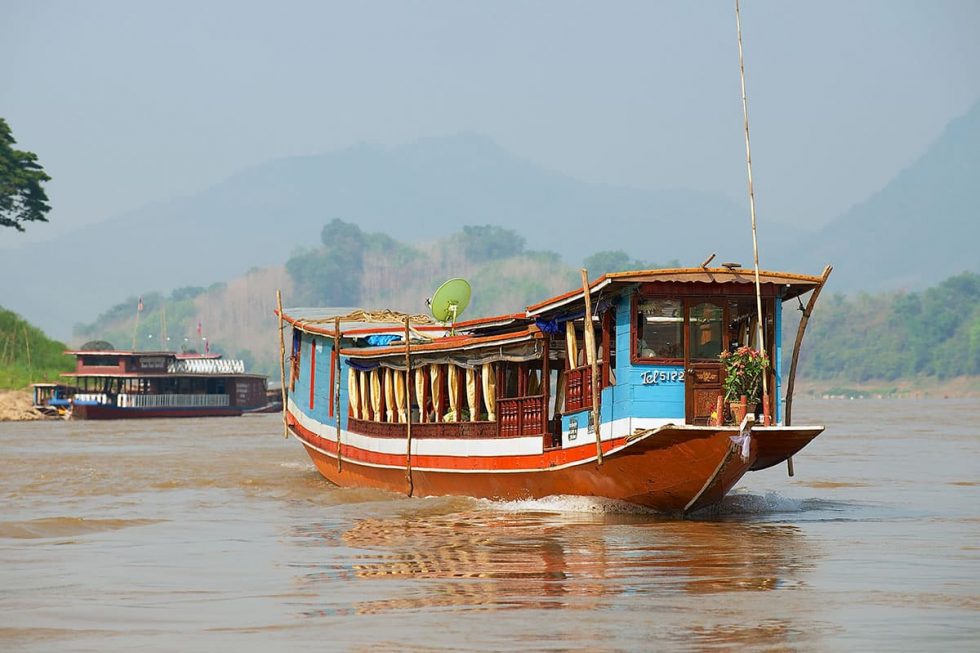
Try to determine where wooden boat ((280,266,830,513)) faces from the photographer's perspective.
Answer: facing the viewer and to the right of the viewer
